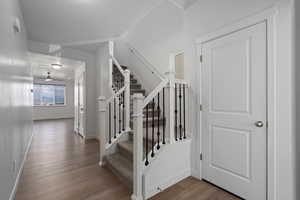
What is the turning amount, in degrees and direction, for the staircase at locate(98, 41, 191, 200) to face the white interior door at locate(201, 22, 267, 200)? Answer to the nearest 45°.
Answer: approximately 135° to its left

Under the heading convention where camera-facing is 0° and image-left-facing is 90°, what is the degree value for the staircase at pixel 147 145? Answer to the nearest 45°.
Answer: approximately 45°
